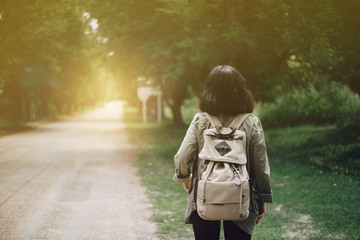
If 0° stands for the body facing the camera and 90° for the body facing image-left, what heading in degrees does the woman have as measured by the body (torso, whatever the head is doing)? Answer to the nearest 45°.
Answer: approximately 180°

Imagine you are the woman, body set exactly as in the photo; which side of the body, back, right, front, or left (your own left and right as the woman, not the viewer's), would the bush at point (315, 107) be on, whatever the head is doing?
front

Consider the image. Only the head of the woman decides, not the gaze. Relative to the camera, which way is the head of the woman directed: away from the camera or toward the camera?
away from the camera
